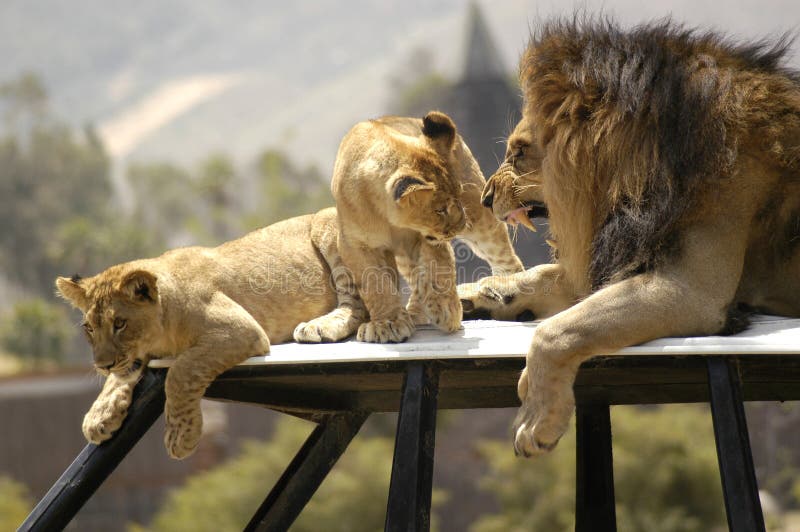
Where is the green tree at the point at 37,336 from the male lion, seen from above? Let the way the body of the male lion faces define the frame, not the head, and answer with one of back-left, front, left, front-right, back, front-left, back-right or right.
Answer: front-right

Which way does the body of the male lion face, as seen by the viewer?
to the viewer's left

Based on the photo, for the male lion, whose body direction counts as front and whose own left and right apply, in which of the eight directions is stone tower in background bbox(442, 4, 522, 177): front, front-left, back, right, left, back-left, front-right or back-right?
right

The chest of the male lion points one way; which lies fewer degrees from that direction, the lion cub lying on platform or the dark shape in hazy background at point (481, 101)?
the lion cub lying on platform

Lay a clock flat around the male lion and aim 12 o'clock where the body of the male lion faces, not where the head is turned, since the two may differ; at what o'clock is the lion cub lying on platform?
The lion cub lying on platform is roughly at 12 o'clock from the male lion.
